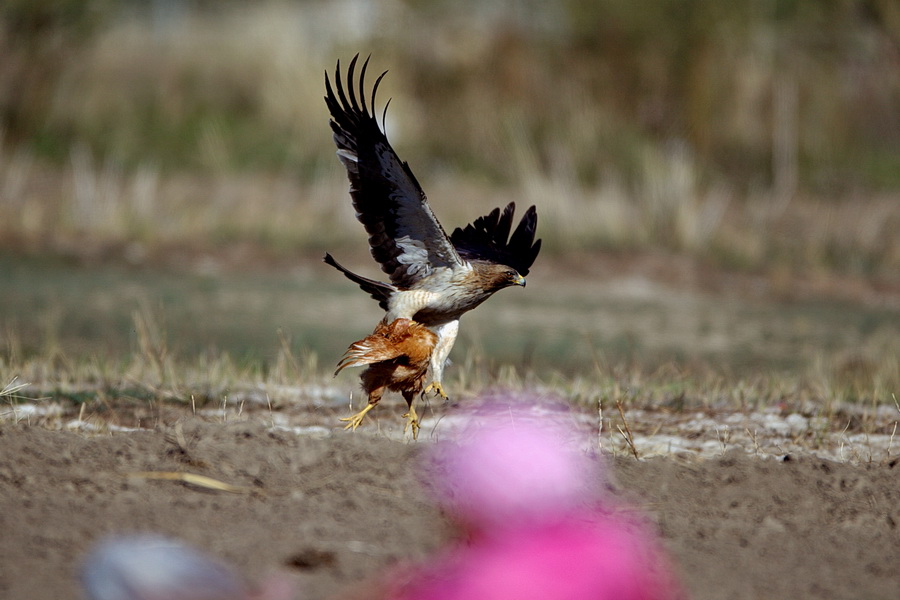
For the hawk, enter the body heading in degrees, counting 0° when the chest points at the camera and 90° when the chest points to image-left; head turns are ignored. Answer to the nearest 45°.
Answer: approximately 270°

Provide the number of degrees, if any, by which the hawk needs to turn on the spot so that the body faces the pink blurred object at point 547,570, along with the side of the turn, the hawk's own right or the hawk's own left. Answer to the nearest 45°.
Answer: approximately 90° to the hawk's own right

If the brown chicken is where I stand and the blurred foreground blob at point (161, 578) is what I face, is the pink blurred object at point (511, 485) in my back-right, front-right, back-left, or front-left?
front-left

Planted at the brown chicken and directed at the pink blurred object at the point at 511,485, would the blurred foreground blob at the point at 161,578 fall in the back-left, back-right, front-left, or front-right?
front-right

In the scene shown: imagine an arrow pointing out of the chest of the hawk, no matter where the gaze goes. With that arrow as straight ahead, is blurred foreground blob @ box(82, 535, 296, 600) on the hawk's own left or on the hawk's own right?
on the hawk's own right

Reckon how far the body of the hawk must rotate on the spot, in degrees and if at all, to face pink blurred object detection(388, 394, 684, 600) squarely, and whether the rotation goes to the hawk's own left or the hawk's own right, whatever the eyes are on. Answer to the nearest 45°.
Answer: approximately 90° to the hawk's own right

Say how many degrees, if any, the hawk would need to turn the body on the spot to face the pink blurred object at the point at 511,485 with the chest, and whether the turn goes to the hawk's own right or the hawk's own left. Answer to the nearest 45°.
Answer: approximately 90° to the hawk's own right
